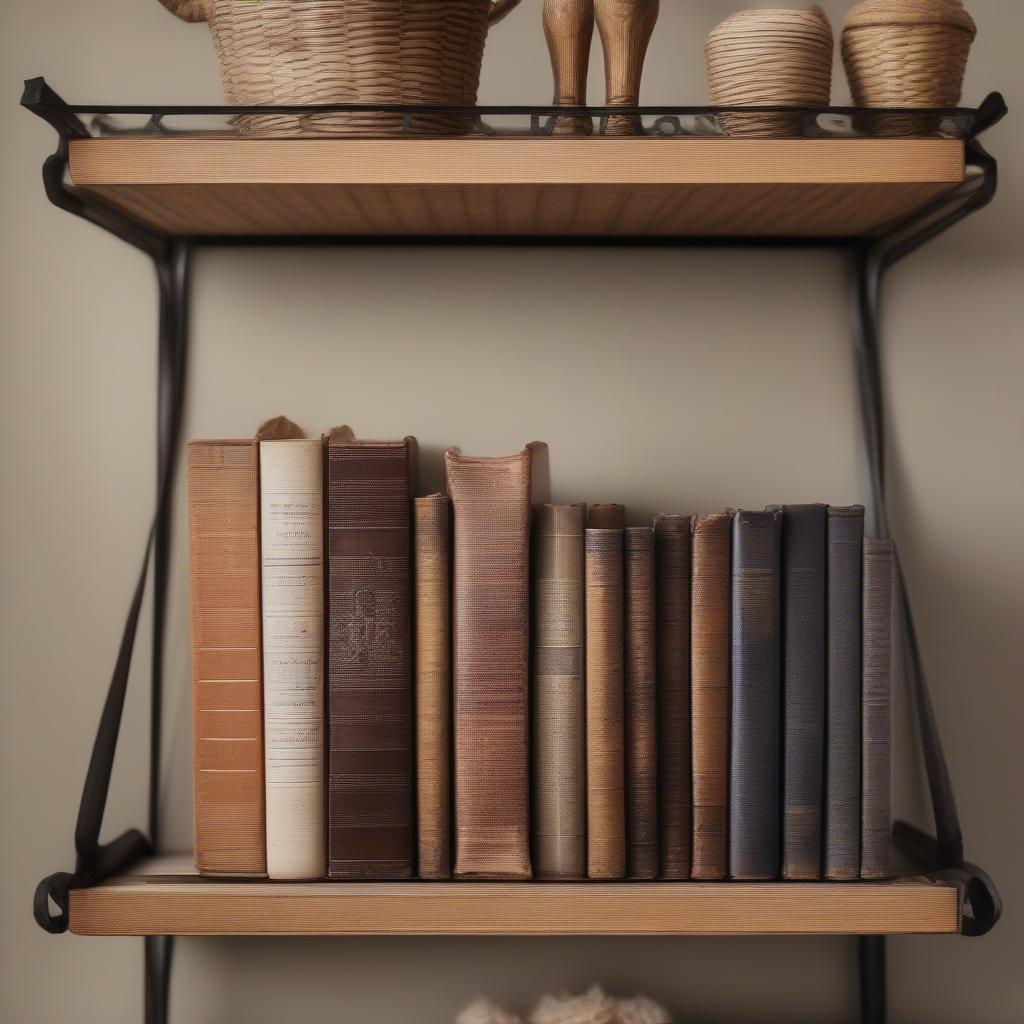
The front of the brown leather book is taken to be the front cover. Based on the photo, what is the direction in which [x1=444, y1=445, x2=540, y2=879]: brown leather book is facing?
to the viewer's right

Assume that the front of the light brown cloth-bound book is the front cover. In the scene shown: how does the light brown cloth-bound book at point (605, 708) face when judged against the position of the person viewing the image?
facing to the right of the viewer

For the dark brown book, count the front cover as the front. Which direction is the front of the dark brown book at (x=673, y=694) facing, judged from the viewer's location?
facing to the right of the viewer

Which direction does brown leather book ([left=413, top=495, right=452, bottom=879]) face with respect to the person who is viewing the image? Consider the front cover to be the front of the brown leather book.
facing to the right of the viewer
